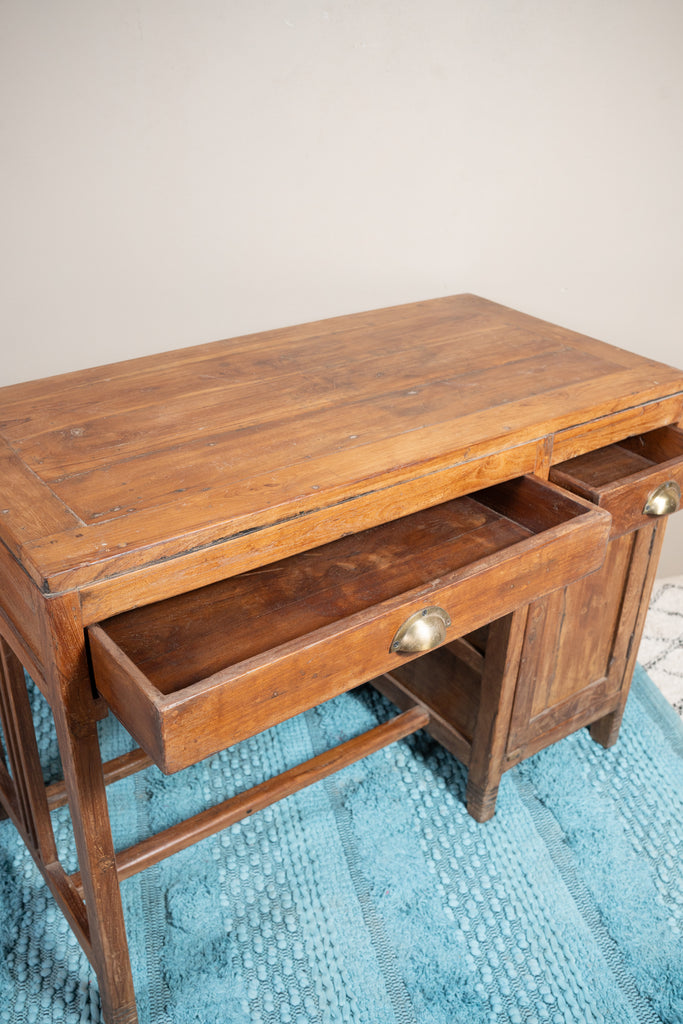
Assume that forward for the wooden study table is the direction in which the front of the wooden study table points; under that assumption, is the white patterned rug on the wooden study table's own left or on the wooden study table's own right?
on the wooden study table's own left

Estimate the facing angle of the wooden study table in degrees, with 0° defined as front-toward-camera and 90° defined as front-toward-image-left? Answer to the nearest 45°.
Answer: approximately 315°
